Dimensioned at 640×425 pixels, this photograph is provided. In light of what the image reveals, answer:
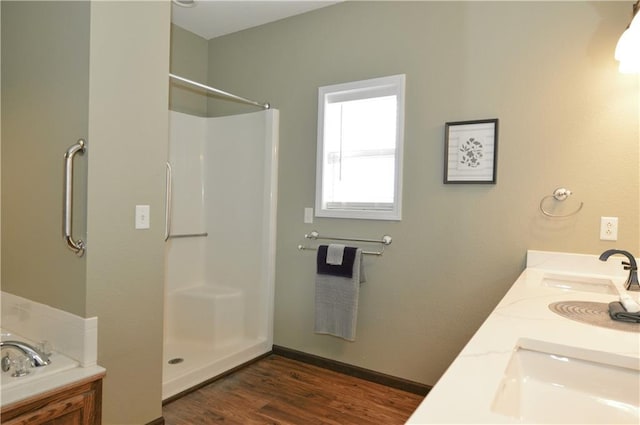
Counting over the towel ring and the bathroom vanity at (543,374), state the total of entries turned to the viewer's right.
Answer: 0

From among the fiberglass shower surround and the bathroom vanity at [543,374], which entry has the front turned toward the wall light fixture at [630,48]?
the fiberglass shower surround

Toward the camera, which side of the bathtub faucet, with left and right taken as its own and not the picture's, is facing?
right

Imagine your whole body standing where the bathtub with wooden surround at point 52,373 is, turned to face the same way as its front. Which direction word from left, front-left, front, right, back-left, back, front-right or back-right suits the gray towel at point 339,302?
front-left

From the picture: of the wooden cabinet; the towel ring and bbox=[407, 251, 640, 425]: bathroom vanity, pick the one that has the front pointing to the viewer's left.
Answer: the bathroom vanity

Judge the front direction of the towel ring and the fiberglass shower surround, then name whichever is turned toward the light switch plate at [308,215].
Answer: the fiberglass shower surround

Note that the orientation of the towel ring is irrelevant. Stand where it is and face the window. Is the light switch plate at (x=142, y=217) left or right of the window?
left

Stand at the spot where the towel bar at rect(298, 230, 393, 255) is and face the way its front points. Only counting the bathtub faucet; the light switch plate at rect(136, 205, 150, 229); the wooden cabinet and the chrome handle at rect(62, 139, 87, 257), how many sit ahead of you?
4

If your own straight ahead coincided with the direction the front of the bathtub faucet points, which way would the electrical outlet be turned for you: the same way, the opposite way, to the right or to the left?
the opposite way
